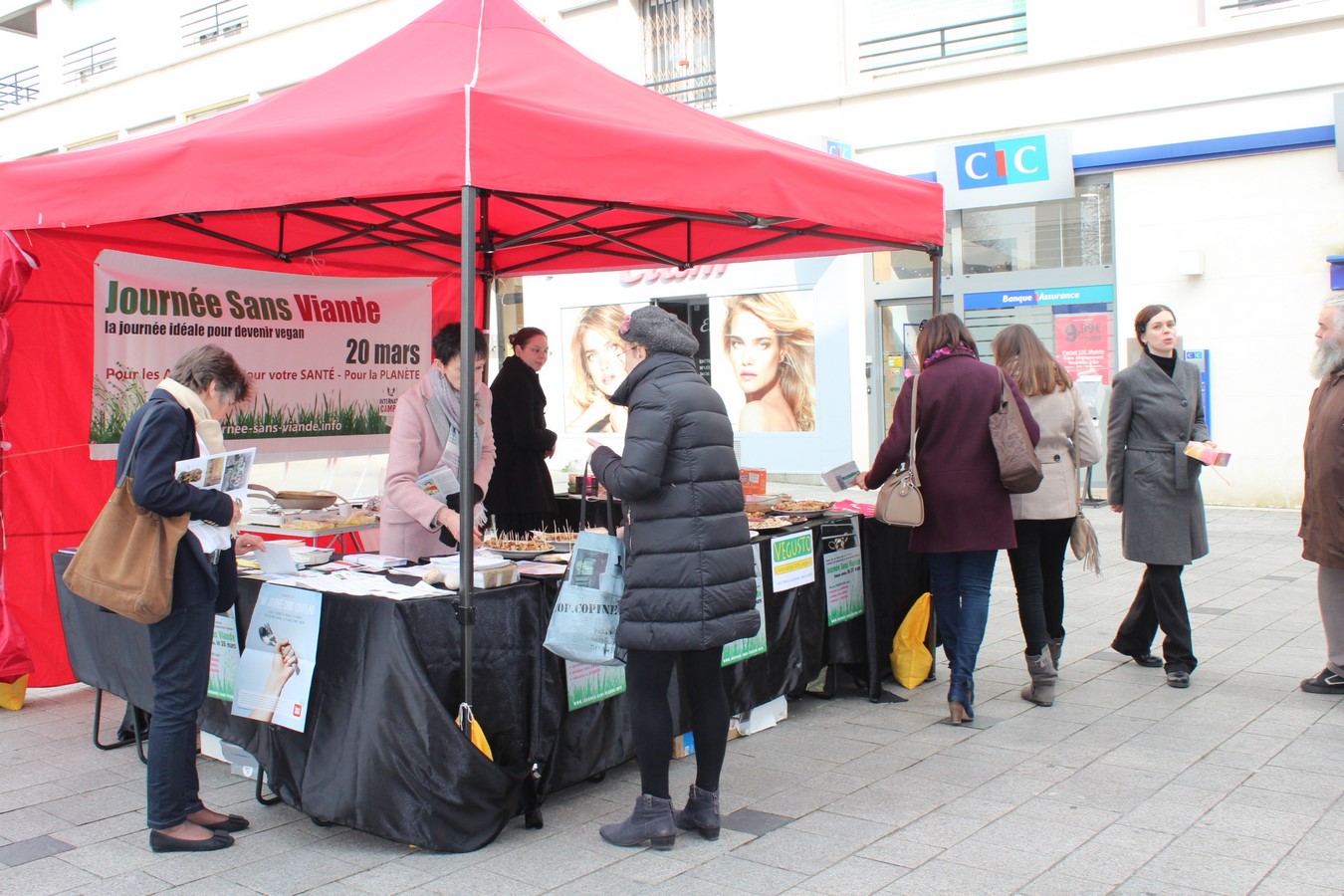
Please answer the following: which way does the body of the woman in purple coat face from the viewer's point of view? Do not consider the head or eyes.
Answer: away from the camera

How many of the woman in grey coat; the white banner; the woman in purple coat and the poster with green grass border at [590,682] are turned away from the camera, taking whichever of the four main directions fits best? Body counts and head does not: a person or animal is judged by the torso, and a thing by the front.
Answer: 1

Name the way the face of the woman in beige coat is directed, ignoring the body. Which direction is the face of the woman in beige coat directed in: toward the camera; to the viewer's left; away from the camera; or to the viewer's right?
away from the camera

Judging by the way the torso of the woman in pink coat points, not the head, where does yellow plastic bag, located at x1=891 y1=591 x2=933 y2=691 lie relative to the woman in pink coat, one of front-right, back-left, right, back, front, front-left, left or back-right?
front-left

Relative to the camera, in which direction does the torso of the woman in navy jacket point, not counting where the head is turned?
to the viewer's right

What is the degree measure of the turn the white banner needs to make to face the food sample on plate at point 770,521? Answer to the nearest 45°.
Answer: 0° — it already faces it

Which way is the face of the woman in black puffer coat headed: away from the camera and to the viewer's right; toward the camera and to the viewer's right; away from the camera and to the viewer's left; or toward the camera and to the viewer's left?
away from the camera and to the viewer's left

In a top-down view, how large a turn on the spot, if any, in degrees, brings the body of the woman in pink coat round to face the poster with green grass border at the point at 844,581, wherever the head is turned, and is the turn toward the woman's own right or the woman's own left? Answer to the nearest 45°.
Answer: approximately 45° to the woman's own left

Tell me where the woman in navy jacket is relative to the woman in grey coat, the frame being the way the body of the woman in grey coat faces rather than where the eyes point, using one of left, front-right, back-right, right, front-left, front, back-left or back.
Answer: right

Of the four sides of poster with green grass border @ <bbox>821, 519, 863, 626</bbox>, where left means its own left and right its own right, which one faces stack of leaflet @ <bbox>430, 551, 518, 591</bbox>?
right

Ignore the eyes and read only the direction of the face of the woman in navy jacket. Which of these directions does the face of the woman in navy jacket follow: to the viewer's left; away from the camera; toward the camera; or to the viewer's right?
to the viewer's right

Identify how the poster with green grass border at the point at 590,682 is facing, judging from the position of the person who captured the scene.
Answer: facing the viewer and to the right of the viewer

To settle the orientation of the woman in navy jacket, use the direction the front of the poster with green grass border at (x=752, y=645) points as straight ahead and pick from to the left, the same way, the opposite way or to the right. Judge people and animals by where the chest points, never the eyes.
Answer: to the left

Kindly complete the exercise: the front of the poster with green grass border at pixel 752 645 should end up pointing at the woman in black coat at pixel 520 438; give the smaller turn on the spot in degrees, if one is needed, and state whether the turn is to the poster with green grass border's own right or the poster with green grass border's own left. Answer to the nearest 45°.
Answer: approximately 180°

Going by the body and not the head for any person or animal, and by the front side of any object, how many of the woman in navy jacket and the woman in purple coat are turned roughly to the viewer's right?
1
